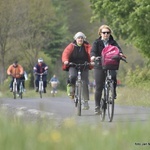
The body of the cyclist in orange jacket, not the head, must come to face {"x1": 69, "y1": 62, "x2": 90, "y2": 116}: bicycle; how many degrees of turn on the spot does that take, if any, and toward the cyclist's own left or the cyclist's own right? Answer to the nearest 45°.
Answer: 0° — they already face it

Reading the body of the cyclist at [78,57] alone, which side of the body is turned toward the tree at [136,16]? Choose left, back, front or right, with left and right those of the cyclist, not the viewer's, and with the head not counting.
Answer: back

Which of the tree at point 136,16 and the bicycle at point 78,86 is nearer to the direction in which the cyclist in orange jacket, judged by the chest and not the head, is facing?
the bicycle

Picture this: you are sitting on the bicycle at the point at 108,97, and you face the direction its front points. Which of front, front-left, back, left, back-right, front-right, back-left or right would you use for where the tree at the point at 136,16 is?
back

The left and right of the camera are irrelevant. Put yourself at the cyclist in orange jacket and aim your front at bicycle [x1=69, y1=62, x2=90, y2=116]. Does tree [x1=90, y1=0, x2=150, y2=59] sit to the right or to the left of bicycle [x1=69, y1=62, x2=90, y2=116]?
left

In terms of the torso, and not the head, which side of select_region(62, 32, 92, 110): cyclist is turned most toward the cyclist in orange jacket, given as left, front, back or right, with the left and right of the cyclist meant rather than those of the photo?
back

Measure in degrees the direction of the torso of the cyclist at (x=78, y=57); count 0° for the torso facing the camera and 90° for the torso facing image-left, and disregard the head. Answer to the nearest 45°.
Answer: approximately 0°

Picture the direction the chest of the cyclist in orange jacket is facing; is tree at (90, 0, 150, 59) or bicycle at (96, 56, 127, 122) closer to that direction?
the bicycle
